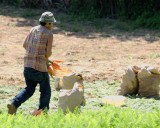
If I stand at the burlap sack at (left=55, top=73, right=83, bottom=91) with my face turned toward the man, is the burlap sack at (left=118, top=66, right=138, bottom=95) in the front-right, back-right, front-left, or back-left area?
back-left

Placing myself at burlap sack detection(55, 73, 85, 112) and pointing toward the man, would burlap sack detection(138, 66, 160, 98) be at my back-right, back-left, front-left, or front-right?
back-right

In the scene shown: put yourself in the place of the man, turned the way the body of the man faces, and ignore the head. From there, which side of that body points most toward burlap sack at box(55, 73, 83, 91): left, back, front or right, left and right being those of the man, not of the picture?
front

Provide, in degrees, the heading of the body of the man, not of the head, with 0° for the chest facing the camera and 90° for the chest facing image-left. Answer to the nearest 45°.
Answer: approximately 225°

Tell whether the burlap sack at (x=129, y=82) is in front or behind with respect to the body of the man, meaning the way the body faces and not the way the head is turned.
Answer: in front
